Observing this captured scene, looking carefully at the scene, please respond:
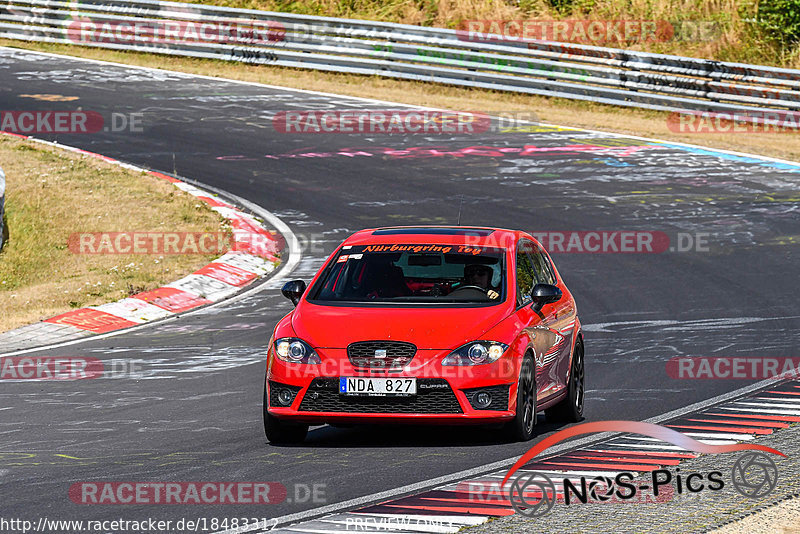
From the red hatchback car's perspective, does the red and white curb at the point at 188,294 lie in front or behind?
behind

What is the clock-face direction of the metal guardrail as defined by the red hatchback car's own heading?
The metal guardrail is roughly at 6 o'clock from the red hatchback car.

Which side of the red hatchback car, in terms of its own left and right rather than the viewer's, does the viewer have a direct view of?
front

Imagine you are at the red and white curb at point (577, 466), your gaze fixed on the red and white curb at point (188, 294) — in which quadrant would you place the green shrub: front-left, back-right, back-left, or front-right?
front-right

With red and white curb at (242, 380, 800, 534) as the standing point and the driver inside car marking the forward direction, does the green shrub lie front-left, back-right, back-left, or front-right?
front-right

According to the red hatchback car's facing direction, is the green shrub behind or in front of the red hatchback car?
behind

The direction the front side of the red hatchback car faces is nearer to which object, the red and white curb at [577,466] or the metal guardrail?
the red and white curb
